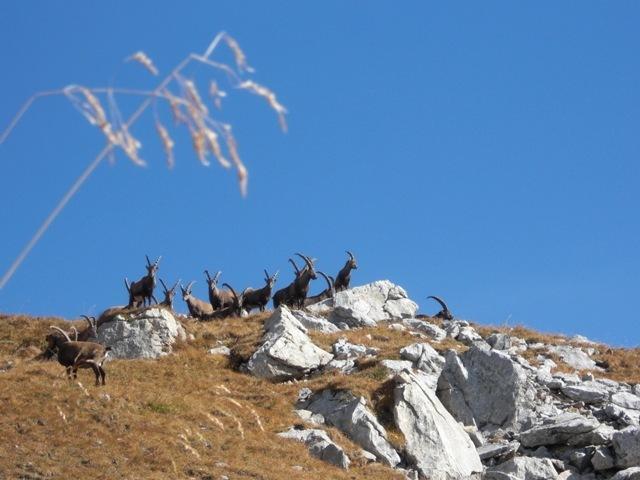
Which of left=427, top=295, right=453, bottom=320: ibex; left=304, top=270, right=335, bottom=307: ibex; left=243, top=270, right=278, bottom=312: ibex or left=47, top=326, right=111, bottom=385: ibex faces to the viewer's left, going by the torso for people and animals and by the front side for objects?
left=47, top=326, right=111, bottom=385: ibex

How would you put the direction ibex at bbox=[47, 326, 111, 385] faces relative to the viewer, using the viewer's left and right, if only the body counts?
facing to the left of the viewer

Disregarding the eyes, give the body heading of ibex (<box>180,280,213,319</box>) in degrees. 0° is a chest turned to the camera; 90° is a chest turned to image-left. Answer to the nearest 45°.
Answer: approximately 45°

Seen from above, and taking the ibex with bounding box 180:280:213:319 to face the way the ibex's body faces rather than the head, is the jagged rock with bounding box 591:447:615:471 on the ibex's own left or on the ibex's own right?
on the ibex's own left

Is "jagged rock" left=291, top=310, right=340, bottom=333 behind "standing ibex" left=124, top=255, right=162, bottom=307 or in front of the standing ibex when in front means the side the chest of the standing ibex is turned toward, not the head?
in front

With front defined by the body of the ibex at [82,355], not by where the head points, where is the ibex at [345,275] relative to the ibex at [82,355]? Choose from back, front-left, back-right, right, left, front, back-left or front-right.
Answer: back-right

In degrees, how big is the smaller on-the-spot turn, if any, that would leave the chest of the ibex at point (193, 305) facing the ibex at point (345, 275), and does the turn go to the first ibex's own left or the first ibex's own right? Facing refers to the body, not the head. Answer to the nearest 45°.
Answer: approximately 135° to the first ibex's own left
